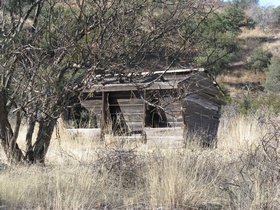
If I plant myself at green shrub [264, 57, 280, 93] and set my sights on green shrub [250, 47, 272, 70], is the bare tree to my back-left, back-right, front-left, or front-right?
back-left

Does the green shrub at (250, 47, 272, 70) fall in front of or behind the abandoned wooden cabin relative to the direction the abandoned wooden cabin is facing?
behind

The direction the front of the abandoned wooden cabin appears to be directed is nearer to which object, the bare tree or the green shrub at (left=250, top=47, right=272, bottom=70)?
the bare tree

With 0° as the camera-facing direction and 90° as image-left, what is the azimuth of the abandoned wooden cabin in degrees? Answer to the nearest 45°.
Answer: approximately 45°

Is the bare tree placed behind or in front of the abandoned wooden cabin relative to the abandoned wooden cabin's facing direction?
in front

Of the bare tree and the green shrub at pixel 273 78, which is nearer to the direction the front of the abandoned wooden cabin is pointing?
the bare tree

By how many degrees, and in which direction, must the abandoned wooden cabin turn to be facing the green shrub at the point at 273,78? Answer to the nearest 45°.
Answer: approximately 180°
